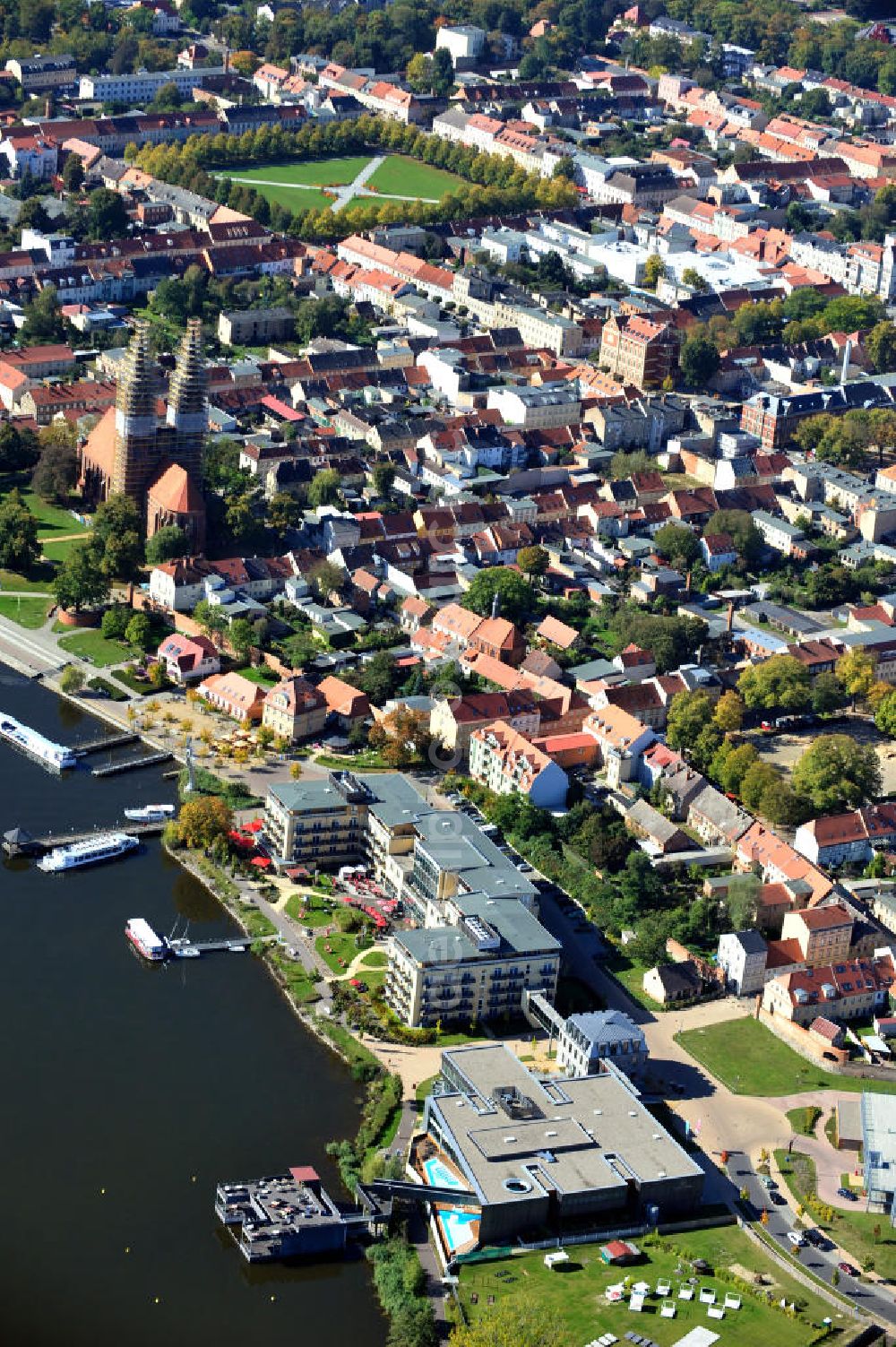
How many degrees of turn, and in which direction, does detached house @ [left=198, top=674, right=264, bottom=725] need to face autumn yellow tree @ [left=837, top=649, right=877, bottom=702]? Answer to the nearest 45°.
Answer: approximately 135° to its left

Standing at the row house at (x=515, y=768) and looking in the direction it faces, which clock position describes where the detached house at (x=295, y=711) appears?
the detached house at (x=295, y=711) is roughly at 2 o'clock from the row house at (x=515, y=768).

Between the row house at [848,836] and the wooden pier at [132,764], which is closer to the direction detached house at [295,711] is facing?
the wooden pier

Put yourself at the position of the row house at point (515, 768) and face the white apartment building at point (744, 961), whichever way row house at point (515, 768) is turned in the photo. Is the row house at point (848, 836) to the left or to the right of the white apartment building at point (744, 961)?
left

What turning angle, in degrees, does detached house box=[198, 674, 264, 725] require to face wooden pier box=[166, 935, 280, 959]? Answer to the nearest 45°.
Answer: approximately 45° to its left

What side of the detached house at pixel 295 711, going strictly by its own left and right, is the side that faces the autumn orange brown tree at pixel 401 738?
left
